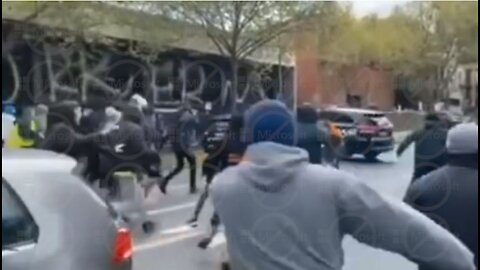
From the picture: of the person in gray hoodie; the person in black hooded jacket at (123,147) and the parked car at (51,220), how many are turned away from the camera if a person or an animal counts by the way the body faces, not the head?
2

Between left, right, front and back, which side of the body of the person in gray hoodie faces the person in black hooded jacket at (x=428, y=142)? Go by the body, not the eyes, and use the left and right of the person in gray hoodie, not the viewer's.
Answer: front

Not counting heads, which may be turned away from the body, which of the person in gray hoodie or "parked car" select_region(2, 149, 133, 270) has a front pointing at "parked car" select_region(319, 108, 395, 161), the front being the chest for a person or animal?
the person in gray hoodie

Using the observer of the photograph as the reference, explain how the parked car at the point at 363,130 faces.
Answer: facing away from the viewer and to the left of the viewer

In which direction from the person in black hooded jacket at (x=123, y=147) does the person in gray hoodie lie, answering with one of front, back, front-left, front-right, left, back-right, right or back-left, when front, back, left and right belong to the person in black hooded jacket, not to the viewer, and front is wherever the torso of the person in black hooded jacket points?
back

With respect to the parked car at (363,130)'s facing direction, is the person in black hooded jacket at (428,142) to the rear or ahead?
to the rear

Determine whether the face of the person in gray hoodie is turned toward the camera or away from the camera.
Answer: away from the camera

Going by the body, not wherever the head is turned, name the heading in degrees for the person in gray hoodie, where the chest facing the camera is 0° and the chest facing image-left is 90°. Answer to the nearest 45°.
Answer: approximately 180°

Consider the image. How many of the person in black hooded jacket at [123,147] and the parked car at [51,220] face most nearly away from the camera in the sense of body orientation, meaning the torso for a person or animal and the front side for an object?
1
